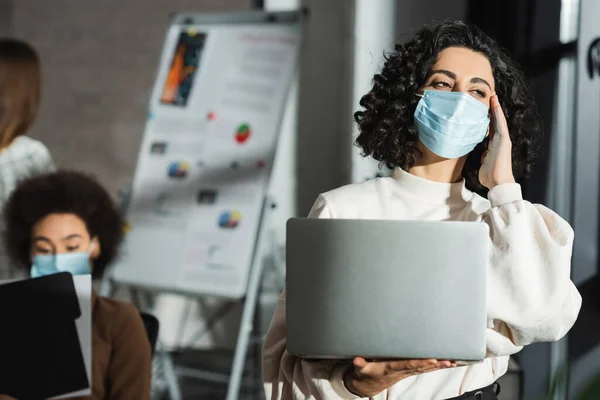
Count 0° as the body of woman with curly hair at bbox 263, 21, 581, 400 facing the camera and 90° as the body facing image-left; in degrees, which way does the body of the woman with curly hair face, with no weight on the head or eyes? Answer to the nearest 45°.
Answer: approximately 0°

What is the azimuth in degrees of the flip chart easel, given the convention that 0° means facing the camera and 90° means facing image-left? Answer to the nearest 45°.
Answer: approximately 45°

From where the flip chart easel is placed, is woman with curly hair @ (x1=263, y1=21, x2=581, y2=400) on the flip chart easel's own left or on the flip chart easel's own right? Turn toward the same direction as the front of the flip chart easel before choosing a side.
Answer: on the flip chart easel's own left

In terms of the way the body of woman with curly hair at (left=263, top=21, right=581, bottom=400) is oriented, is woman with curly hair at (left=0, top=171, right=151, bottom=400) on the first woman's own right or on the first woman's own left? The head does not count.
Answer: on the first woman's own right

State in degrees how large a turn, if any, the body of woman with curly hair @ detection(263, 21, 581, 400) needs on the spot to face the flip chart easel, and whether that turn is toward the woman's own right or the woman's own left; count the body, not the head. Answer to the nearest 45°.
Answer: approximately 135° to the woman's own right

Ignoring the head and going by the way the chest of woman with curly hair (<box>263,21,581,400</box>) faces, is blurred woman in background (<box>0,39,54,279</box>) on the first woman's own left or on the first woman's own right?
on the first woman's own right
